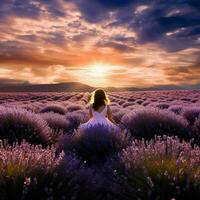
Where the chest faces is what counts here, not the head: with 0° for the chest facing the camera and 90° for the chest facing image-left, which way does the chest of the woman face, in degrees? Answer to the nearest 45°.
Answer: approximately 180°

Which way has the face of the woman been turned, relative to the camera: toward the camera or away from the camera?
away from the camera
